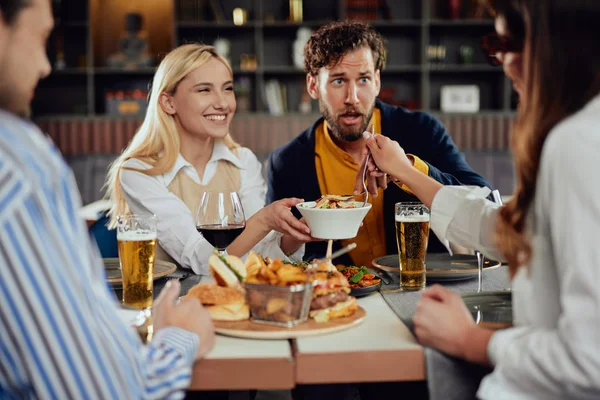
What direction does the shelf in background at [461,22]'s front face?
toward the camera

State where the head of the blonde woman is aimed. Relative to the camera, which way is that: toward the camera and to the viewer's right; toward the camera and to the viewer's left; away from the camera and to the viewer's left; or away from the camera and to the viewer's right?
toward the camera and to the viewer's right

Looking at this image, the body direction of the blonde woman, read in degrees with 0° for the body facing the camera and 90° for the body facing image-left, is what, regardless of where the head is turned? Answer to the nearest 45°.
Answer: approximately 315°

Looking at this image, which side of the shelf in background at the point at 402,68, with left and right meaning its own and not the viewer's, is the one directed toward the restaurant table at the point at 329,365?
front

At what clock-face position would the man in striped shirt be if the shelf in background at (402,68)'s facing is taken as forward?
The man in striped shirt is roughly at 12 o'clock from the shelf in background.

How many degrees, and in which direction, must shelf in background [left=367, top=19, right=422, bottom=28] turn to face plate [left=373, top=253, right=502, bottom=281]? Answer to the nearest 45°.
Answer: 0° — it already faces it

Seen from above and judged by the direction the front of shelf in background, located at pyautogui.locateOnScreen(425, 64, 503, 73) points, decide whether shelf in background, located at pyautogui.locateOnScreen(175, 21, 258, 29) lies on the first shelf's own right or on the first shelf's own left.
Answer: on the first shelf's own right

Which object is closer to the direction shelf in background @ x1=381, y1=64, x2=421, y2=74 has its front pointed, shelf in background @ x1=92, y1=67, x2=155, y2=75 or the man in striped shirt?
the man in striped shirt

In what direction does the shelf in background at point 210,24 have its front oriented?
toward the camera

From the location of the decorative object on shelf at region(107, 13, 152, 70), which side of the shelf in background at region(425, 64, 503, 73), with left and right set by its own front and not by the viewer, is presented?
right

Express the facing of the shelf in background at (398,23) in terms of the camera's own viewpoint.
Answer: facing the viewer

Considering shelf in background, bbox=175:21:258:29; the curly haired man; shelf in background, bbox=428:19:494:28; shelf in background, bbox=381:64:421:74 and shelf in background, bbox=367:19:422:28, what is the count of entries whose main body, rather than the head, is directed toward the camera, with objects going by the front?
5

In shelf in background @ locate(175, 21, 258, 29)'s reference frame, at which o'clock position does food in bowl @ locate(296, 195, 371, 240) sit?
The food in bowl is roughly at 12 o'clock from the shelf in background.
